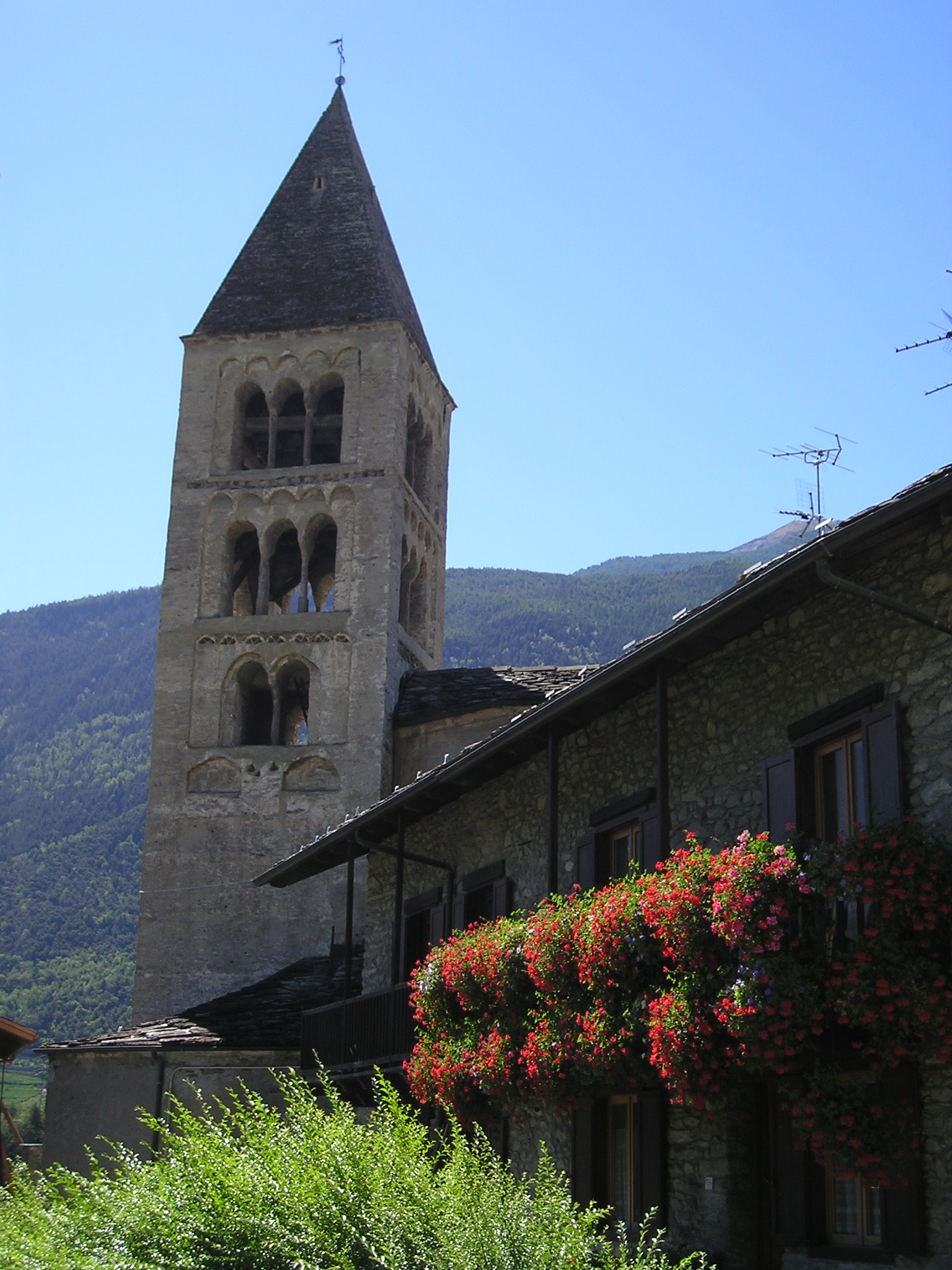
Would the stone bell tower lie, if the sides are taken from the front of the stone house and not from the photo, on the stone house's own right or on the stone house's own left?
on the stone house's own right

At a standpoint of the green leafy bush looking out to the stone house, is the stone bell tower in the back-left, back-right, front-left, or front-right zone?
front-left

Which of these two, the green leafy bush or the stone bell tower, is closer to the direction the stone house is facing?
the green leafy bush

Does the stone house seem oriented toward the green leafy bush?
yes
